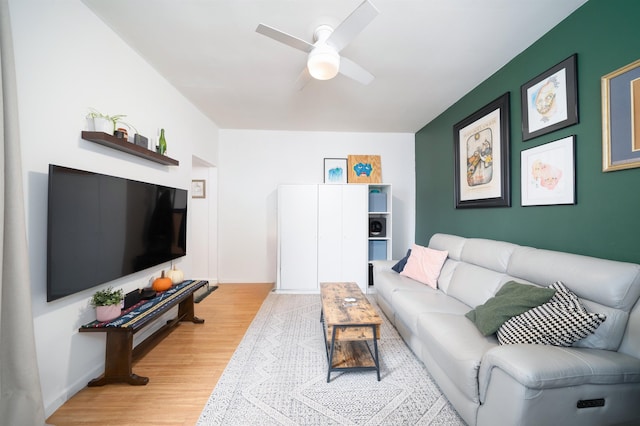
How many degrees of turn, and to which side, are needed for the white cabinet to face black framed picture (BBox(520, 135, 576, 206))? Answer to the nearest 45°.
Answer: approximately 45° to its left

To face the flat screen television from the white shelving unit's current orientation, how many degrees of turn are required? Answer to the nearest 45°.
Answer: approximately 45° to its right

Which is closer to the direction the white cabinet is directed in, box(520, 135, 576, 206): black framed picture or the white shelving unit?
the black framed picture

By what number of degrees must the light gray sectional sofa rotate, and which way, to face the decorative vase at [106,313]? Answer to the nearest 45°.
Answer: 0° — it already faces it

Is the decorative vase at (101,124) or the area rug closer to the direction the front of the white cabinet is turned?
the area rug

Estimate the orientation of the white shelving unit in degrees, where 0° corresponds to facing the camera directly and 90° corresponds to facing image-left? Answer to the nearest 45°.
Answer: approximately 0°

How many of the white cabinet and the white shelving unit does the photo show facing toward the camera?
2
